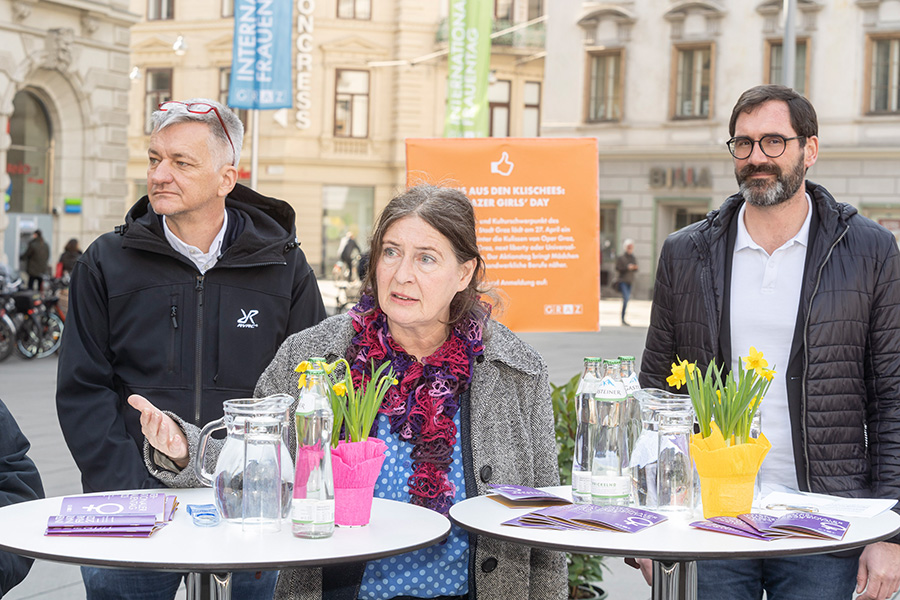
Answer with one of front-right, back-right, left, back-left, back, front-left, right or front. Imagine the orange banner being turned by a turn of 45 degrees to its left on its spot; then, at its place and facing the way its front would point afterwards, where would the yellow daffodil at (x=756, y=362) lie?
front-right

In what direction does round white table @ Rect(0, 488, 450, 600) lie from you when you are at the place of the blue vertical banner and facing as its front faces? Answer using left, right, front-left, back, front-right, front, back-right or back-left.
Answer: front

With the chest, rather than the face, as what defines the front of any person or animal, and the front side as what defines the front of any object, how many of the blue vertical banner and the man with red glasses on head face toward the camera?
2

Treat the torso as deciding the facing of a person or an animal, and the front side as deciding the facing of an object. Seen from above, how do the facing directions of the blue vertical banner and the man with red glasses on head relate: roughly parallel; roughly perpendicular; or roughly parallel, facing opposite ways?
roughly parallel

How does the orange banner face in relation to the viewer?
toward the camera

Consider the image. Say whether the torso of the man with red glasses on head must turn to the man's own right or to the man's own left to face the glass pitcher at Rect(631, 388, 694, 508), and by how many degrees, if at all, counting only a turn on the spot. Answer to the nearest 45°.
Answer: approximately 45° to the man's own left

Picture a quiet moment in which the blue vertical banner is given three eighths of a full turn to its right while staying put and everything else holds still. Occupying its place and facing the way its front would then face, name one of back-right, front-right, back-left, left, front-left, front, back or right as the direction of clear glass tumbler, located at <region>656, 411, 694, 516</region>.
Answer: back-left

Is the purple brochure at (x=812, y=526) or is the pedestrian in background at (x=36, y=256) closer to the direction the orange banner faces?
the purple brochure

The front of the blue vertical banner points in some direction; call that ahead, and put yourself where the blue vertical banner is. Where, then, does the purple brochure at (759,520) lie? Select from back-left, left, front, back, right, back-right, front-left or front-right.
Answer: front

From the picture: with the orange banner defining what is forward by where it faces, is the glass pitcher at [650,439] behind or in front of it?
in front

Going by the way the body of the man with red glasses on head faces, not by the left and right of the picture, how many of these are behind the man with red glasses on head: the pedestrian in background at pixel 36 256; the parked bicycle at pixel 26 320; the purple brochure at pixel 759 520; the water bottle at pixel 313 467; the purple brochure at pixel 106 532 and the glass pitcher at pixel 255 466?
2

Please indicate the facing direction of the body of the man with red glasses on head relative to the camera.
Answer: toward the camera

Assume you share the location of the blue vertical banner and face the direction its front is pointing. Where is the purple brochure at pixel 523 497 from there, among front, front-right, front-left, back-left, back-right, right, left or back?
front

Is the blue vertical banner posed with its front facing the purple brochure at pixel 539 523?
yes

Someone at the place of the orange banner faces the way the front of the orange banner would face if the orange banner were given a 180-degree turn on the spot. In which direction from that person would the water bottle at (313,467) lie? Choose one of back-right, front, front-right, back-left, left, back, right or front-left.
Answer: back

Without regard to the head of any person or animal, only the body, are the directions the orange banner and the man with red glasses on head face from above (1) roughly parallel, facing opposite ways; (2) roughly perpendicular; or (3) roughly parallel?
roughly parallel

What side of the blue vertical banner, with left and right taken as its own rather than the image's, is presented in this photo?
front
